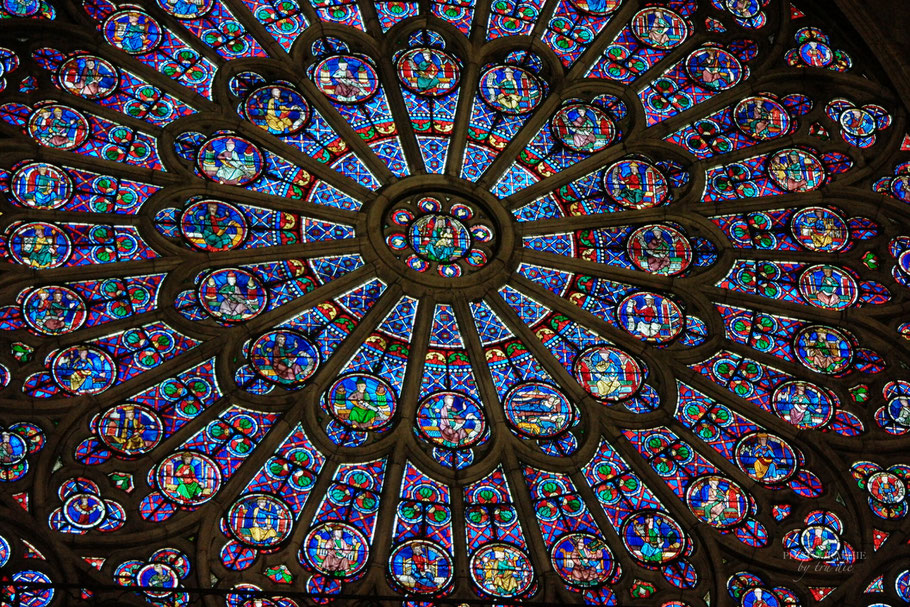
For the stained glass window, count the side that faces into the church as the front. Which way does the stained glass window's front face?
toward the camera
